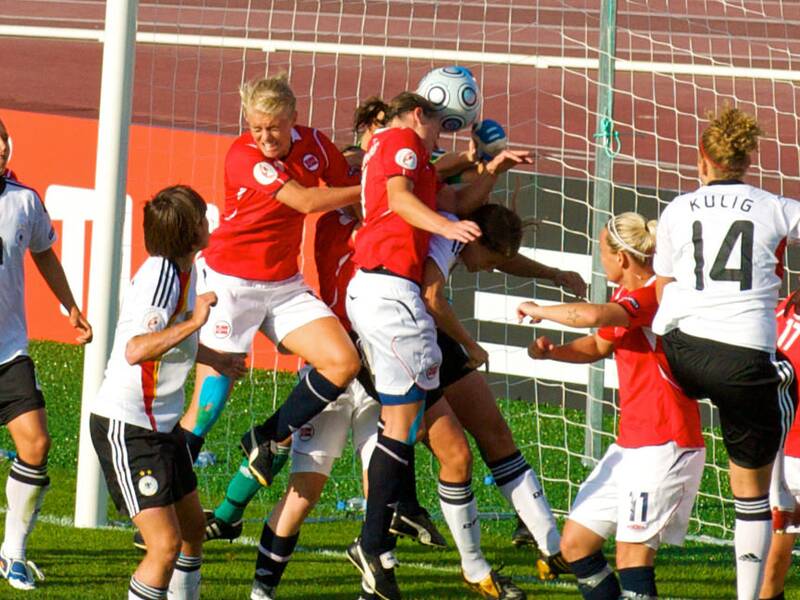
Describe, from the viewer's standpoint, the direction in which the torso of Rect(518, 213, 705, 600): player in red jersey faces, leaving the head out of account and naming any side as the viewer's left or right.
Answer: facing to the left of the viewer

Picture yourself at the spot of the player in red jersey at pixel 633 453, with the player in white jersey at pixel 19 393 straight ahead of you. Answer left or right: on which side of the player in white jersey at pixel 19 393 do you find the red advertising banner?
right

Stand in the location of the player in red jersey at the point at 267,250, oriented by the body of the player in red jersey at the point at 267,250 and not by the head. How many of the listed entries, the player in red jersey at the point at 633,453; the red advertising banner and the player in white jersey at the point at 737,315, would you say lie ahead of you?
2

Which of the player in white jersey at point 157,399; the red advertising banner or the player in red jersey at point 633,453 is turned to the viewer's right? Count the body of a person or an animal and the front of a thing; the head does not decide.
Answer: the player in white jersey

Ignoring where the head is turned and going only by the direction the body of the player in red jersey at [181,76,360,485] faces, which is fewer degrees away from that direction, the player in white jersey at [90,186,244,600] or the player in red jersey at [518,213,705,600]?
the player in red jersey

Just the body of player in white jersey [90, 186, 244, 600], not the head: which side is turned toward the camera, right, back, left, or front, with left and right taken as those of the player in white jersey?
right
